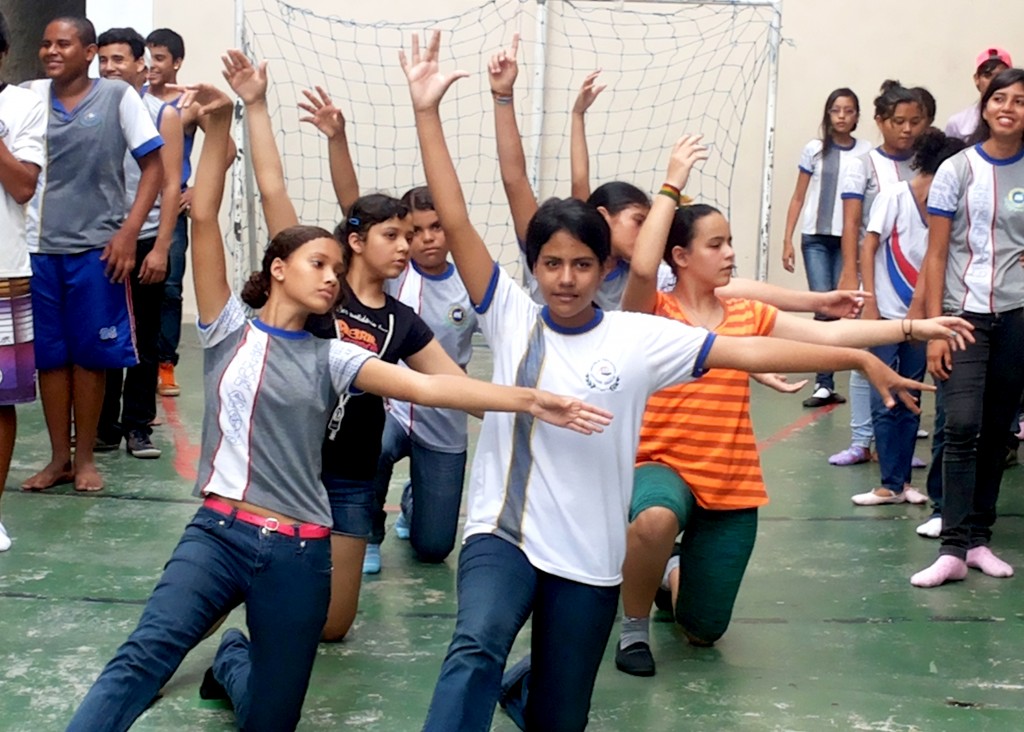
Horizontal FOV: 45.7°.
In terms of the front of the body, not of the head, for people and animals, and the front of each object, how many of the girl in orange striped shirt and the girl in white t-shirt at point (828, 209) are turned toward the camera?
2

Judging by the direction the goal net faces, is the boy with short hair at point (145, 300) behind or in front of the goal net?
in front

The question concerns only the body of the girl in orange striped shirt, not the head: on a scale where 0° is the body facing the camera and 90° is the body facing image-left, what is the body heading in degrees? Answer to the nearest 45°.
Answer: approximately 0°

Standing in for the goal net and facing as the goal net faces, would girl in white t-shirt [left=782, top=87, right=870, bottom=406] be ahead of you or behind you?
ahead

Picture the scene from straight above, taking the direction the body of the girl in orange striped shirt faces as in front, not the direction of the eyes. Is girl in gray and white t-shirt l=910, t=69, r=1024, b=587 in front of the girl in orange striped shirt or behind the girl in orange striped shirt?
behind

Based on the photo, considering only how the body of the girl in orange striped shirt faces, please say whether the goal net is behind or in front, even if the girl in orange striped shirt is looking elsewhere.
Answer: behind

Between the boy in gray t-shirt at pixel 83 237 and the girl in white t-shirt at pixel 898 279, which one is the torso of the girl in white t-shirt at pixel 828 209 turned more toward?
the girl in white t-shirt

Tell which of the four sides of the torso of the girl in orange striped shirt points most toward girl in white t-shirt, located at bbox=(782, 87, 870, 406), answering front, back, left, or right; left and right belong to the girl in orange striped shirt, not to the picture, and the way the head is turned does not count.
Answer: back
